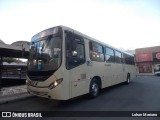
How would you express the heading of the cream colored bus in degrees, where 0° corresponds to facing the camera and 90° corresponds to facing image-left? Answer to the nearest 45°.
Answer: approximately 45°

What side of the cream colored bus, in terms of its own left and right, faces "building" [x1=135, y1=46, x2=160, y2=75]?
back

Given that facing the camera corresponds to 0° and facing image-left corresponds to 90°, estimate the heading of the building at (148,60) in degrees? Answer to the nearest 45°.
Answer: approximately 0°
